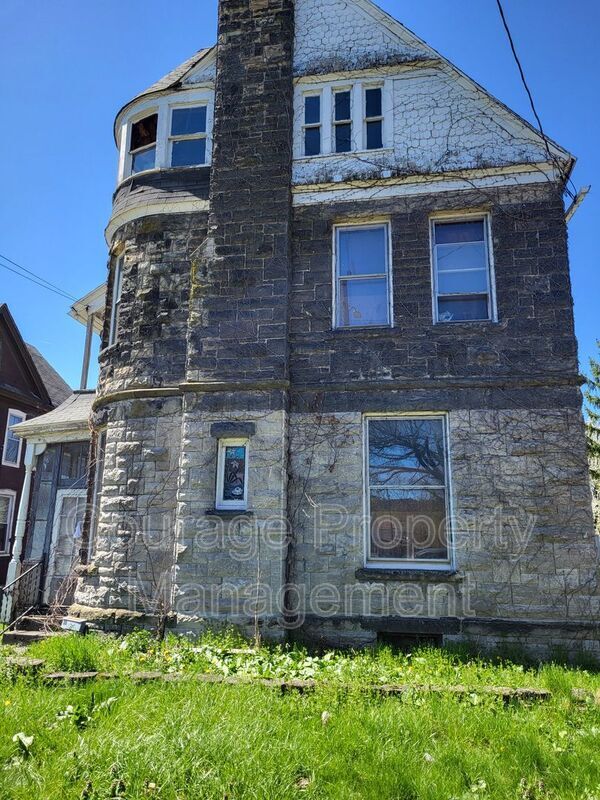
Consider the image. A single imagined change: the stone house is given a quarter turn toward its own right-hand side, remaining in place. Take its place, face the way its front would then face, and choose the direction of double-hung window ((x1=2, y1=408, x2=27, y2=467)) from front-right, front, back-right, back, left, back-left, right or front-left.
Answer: front-left

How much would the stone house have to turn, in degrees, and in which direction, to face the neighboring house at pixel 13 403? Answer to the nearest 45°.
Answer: approximately 45° to its right

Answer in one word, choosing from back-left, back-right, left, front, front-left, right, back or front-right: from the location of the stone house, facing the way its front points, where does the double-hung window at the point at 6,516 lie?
front-right

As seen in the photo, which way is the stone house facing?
to the viewer's left
